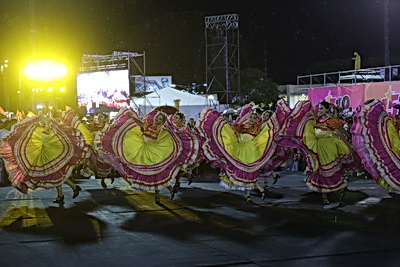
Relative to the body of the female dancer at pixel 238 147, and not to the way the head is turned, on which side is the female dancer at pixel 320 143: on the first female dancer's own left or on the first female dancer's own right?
on the first female dancer's own left

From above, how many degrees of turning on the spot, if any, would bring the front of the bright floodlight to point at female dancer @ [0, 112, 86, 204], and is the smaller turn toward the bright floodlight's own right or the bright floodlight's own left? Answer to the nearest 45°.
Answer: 0° — it already faces them

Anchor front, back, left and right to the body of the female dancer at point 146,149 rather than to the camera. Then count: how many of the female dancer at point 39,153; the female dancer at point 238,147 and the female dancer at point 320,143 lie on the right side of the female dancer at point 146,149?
1

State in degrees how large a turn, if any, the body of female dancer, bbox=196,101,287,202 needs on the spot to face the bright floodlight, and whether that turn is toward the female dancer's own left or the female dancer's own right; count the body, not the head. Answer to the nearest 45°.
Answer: approximately 135° to the female dancer's own right

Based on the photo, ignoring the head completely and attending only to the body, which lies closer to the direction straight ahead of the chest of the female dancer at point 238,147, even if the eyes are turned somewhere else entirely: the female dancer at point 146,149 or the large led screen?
the female dancer

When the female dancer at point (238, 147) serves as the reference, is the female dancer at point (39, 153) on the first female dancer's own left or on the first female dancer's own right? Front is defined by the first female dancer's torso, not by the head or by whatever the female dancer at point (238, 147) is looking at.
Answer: on the first female dancer's own right

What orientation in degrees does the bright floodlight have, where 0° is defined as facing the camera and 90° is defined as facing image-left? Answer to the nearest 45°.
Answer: approximately 0°

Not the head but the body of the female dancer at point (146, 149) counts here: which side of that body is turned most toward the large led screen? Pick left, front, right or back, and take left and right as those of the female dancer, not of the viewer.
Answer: back

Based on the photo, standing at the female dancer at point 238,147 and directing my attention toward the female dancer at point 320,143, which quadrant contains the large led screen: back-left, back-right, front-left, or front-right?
back-left

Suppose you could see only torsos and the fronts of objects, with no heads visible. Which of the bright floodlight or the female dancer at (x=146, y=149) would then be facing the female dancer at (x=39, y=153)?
the bright floodlight

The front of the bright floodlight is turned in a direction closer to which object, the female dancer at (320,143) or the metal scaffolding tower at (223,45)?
the female dancer

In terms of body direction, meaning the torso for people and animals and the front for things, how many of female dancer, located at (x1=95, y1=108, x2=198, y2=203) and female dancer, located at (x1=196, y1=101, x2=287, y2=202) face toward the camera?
2
